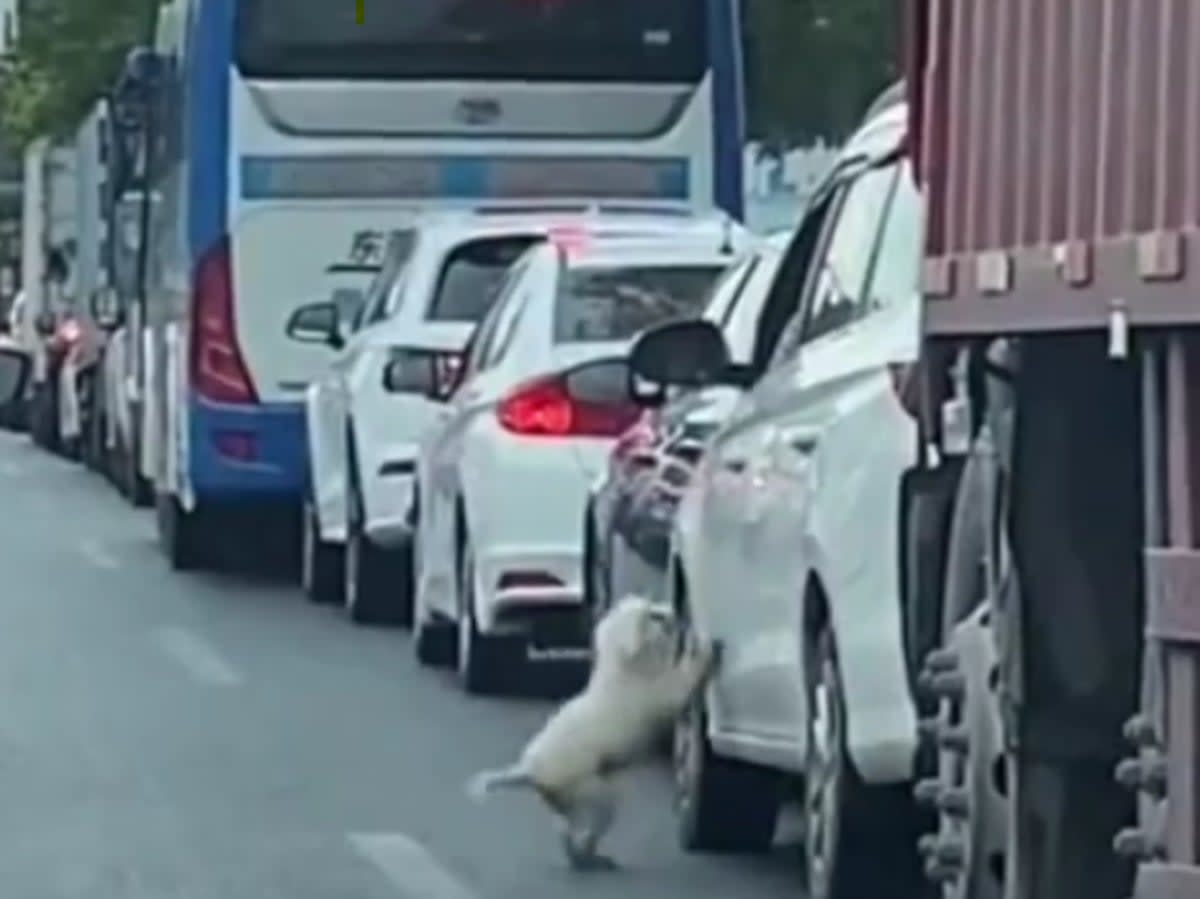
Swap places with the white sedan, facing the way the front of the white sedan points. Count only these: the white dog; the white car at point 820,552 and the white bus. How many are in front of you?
1

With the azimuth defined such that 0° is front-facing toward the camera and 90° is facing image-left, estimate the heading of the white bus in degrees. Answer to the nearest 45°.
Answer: approximately 180°

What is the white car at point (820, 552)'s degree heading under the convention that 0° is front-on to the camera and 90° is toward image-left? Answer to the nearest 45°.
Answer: approximately 180°

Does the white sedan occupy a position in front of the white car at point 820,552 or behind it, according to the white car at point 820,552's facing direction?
in front

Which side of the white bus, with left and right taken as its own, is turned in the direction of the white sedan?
back

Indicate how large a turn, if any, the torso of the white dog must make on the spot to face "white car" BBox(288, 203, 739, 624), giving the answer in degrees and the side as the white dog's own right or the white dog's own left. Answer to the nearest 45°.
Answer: approximately 90° to the white dog's own left

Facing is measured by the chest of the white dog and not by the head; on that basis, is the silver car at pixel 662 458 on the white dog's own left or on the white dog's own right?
on the white dog's own left

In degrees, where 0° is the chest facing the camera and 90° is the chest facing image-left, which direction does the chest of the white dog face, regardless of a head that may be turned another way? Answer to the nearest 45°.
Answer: approximately 270°

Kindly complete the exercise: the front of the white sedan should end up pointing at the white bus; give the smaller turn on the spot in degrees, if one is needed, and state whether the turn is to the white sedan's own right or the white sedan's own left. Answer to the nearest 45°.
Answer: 0° — it already faces it

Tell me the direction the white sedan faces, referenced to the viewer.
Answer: facing away from the viewer

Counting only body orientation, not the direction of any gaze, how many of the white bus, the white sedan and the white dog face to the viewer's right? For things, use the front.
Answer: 1

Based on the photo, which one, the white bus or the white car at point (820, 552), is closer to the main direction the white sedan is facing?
the white bus

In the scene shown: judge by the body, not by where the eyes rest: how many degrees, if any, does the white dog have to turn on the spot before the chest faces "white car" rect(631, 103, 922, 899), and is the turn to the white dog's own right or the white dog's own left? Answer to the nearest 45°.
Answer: approximately 45° to the white dog's own right

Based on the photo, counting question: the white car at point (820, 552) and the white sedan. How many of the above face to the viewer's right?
0

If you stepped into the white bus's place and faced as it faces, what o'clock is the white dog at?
The white dog is roughly at 6 o'clock from the white bus.
